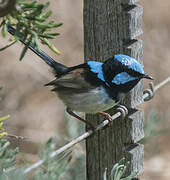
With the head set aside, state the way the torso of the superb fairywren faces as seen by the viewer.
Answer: to the viewer's right
